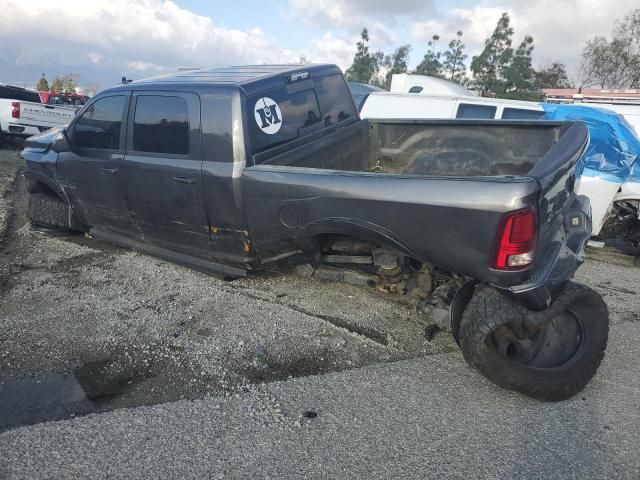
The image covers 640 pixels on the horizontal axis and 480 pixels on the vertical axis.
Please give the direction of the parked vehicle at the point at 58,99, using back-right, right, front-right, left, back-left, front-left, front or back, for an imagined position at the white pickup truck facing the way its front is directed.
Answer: front-right

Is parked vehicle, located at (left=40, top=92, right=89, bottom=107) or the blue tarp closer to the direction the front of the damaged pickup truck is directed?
the parked vehicle

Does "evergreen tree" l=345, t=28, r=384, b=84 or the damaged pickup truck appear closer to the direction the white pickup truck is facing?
the evergreen tree

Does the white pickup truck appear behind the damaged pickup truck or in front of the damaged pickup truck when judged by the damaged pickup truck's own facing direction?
in front

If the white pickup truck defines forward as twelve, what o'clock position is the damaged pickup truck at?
The damaged pickup truck is roughly at 7 o'clock from the white pickup truck.

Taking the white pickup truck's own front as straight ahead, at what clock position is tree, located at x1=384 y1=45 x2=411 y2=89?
The tree is roughly at 3 o'clock from the white pickup truck.

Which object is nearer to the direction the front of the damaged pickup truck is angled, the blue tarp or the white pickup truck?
the white pickup truck

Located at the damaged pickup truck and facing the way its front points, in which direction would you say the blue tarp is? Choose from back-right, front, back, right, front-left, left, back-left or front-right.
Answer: right

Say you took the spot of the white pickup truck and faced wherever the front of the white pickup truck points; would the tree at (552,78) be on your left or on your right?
on your right

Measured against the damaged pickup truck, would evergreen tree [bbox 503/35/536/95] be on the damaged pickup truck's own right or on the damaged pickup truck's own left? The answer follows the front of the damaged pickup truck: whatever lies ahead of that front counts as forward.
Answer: on the damaged pickup truck's own right

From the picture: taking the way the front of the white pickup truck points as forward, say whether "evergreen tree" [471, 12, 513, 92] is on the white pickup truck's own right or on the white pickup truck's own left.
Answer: on the white pickup truck's own right

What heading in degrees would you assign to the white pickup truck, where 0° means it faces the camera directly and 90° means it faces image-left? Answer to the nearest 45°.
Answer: approximately 135°

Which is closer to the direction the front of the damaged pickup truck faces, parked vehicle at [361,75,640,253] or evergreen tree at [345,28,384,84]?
the evergreen tree
